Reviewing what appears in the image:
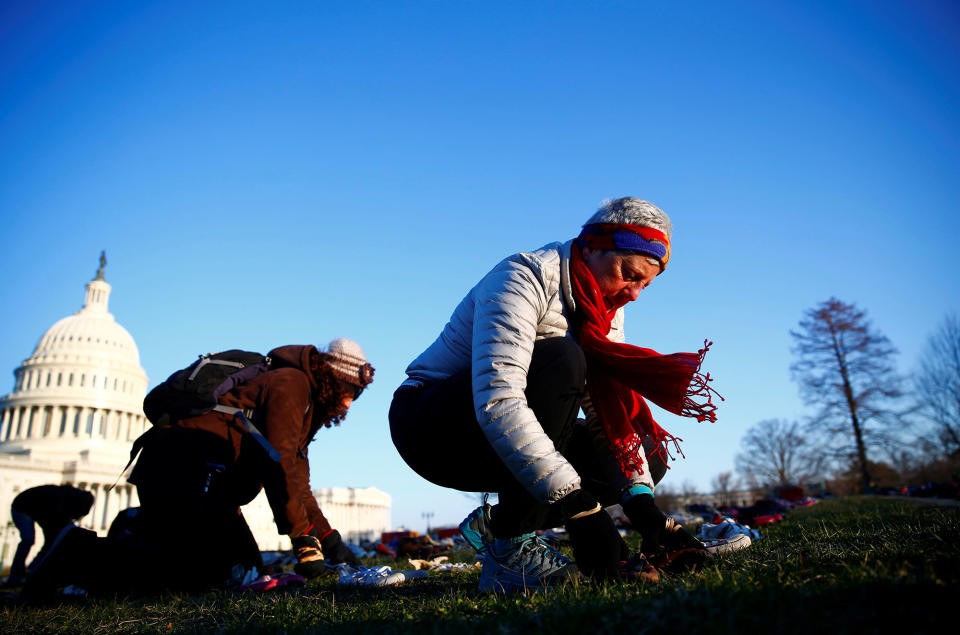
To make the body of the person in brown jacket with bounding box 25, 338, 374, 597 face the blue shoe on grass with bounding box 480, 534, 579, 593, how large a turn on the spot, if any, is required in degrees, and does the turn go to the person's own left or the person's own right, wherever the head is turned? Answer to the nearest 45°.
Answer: approximately 45° to the person's own right

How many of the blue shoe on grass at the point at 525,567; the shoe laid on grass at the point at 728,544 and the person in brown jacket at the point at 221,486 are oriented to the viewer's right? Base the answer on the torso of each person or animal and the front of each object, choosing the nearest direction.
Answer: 3

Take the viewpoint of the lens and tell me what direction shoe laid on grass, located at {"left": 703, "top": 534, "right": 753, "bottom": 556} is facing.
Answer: facing to the right of the viewer

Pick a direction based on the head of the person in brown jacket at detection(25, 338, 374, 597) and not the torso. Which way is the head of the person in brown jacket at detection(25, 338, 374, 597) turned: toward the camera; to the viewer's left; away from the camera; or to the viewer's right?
to the viewer's right

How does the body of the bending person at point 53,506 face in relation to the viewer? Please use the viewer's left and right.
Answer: facing to the right of the viewer

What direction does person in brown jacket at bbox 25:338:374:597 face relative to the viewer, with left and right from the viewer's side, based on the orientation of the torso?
facing to the right of the viewer

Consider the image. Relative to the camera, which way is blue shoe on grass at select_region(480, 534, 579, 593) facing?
to the viewer's right

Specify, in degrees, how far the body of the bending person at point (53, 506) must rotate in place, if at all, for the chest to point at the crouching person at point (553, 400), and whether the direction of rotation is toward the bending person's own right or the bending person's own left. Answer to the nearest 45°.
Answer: approximately 45° to the bending person's own right

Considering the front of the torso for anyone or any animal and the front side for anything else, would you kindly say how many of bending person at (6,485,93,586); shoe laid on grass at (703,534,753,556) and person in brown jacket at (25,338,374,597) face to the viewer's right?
3
